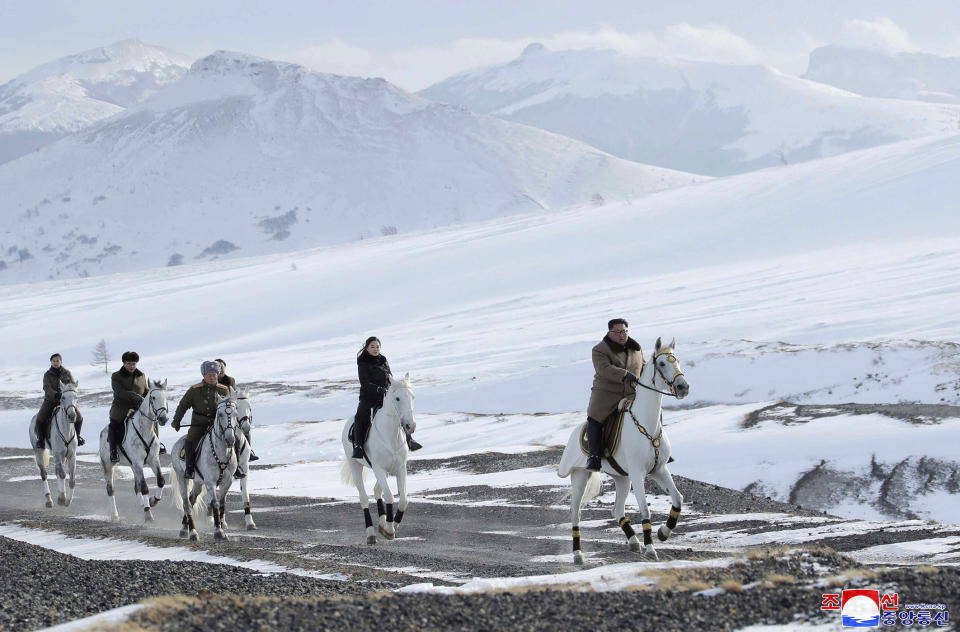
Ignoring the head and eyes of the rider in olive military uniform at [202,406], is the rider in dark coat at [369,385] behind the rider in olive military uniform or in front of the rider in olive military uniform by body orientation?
in front

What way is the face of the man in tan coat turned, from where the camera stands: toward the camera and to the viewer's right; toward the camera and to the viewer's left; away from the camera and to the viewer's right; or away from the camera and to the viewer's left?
toward the camera and to the viewer's right

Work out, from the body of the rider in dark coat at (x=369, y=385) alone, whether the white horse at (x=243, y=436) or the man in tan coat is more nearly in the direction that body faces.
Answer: the man in tan coat

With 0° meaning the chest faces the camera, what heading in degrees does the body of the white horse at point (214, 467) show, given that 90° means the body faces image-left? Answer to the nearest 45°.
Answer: approximately 315°

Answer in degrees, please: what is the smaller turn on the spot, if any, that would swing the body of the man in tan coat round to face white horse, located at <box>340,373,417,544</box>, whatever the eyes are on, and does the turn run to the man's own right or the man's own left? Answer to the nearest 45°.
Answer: approximately 180°
